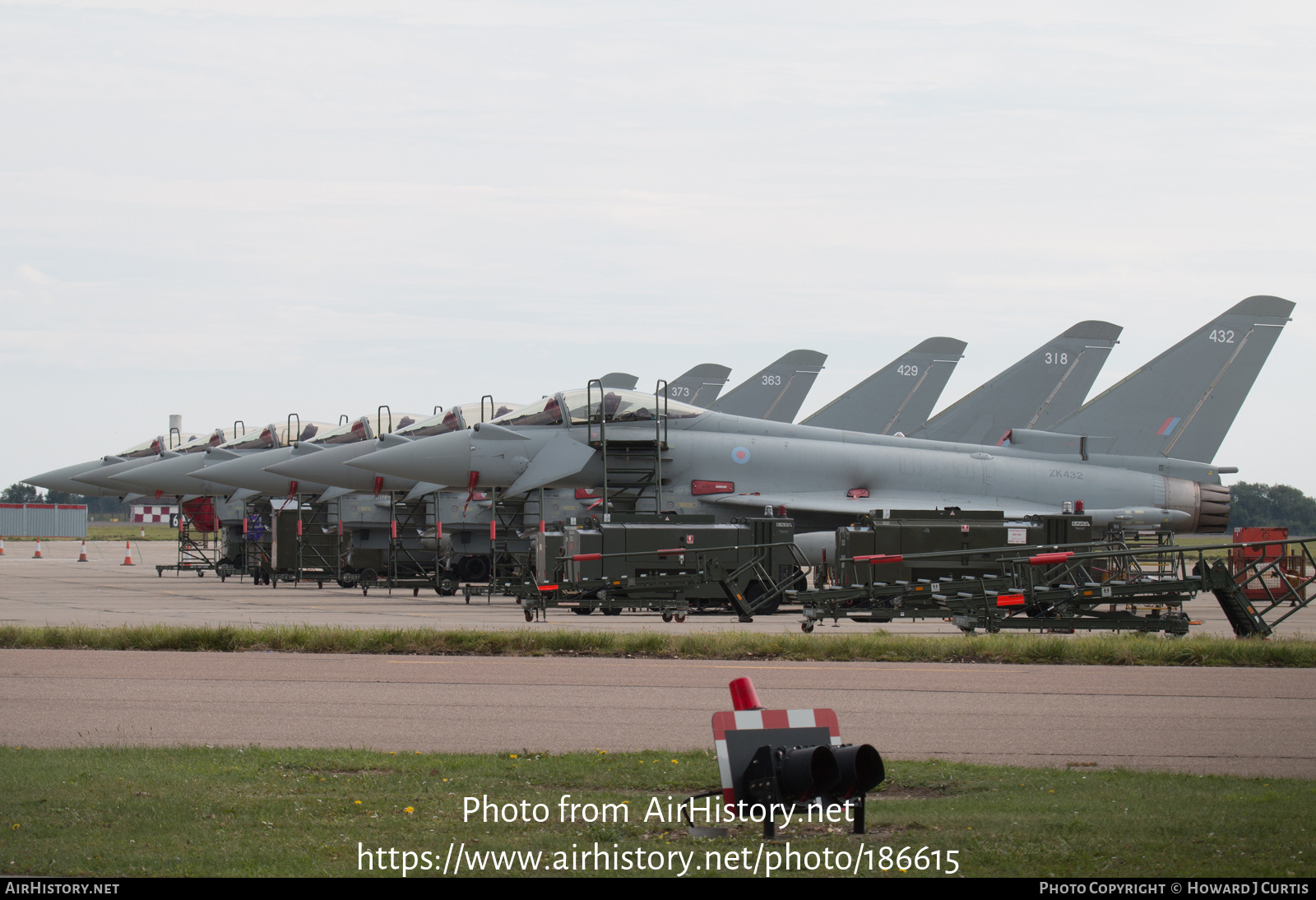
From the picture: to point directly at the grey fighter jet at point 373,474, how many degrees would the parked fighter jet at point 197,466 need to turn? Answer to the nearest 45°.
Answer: approximately 90° to its left

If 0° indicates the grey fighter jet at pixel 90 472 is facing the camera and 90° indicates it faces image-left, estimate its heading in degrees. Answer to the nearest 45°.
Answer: approximately 90°

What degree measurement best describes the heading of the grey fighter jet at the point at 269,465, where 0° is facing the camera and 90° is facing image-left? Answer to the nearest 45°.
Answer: approximately 90°

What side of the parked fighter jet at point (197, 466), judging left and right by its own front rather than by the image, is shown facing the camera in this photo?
left

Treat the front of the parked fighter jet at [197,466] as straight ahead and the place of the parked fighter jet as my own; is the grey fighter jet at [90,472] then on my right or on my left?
on my right

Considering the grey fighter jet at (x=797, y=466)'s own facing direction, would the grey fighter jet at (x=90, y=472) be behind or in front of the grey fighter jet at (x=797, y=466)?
in front

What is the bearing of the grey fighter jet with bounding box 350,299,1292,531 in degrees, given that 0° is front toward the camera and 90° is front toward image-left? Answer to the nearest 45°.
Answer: approximately 90°

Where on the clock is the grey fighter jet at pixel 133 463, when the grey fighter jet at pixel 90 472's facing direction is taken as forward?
the grey fighter jet at pixel 133 463 is roughly at 8 o'clock from the grey fighter jet at pixel 90 472.

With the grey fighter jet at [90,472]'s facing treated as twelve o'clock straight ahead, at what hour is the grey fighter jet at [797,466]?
the grey fighter jet at [797,466] is roughly at 8 o'clock from the grey fighter jet at [90,472].

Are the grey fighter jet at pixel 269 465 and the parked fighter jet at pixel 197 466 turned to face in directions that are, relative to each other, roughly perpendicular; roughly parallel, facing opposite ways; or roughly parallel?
roughly parallel

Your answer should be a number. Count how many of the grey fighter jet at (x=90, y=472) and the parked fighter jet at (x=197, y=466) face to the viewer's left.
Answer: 2

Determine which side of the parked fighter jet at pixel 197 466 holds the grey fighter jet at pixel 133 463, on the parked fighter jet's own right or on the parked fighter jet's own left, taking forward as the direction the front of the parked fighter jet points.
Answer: on the parked fighter jet's own right

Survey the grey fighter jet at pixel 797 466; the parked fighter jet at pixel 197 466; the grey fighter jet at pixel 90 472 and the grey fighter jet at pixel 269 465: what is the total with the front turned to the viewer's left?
4
